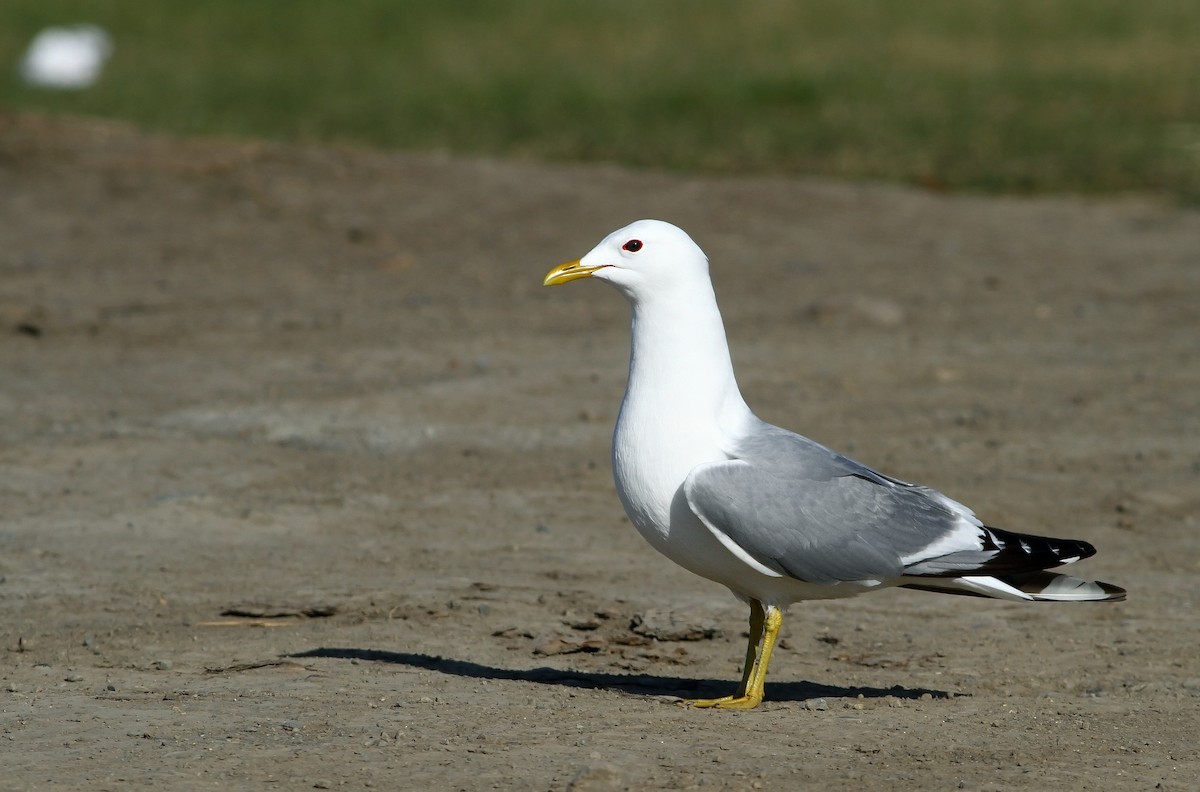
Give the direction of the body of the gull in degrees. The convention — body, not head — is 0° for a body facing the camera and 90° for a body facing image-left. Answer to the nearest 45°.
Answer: approximately 90°
